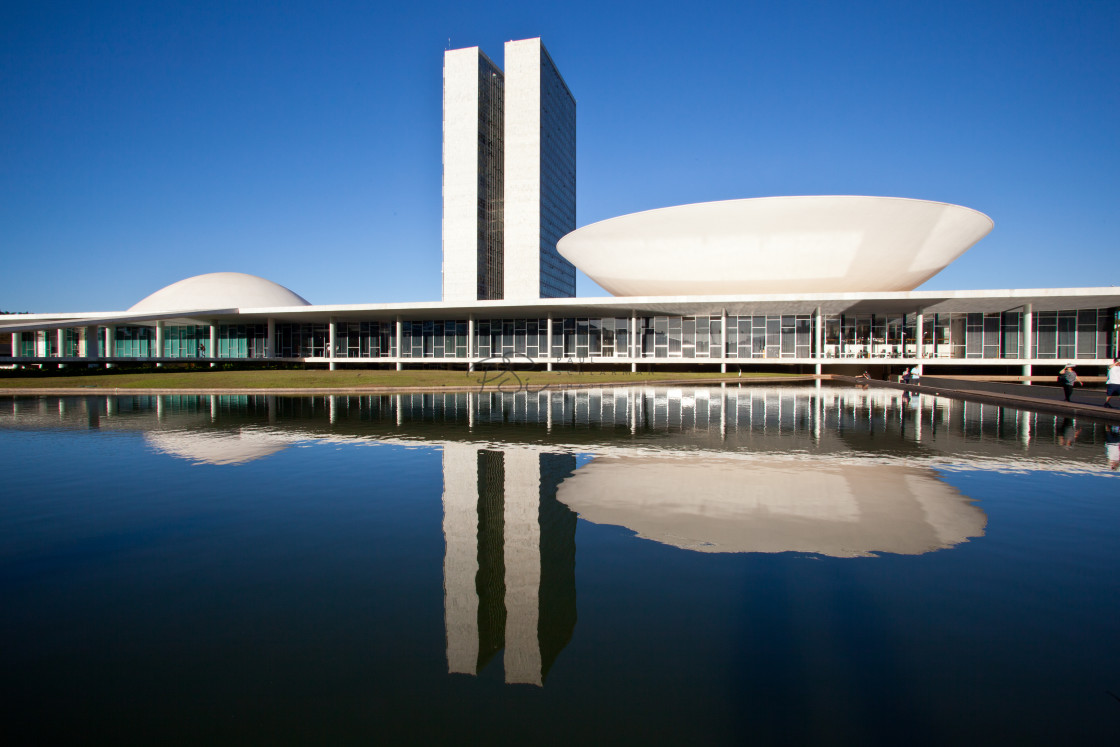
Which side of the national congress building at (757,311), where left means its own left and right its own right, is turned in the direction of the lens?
front
